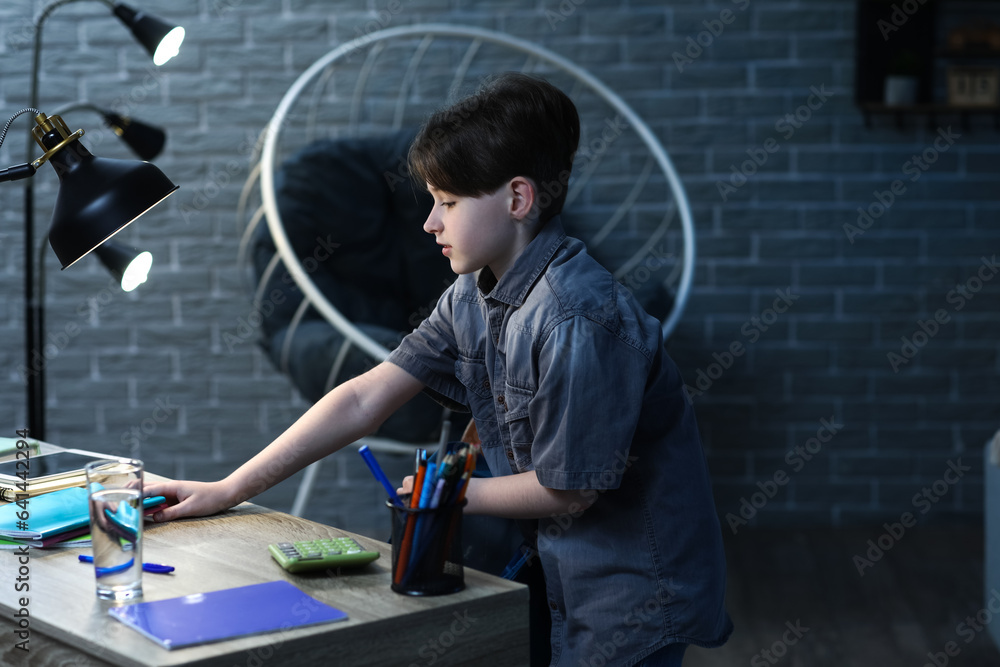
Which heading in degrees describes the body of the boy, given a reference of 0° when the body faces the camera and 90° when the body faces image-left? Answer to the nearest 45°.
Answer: approximately 90°

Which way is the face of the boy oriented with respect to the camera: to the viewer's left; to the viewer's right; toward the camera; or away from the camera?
to the viewer's left
